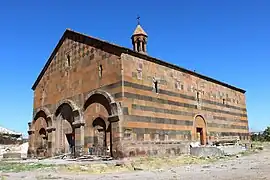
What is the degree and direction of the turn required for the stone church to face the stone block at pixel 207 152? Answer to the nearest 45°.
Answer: approximately 135° to its left

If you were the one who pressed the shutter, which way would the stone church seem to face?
facing the viewer and to the left of the viewer
